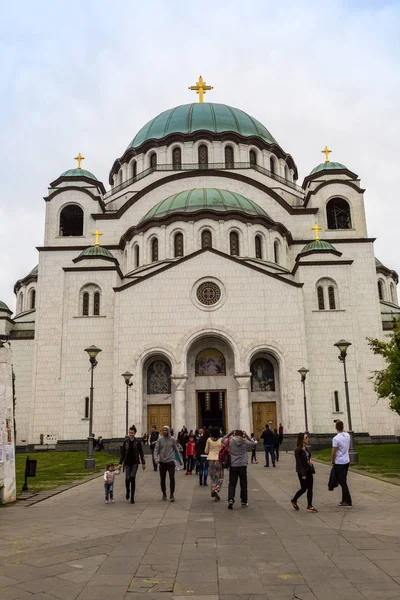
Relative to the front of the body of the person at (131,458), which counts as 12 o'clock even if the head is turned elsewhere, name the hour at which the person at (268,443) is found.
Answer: the person at (268,443) is roughly at 7 o'clock from the person at (131,458).

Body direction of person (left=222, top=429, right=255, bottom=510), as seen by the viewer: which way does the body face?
away from the camera

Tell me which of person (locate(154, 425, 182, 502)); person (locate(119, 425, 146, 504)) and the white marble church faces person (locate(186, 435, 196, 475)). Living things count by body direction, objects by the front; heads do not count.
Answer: the white marble church

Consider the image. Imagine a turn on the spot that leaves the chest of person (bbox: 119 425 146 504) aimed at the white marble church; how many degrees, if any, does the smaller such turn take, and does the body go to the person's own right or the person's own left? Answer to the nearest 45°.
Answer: approximately 180°

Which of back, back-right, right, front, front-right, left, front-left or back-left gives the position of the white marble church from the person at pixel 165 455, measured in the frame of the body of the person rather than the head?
back

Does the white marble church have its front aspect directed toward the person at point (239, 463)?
yes

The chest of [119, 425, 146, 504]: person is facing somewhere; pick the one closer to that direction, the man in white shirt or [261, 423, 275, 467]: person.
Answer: the man in white shirt

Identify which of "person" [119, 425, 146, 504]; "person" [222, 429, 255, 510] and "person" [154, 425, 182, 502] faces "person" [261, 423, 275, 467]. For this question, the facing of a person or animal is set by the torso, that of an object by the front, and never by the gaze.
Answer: "person" [222, 429, 255, 510]

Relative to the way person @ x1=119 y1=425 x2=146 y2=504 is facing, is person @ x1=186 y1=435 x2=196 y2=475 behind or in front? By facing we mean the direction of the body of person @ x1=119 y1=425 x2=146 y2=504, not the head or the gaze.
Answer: behind

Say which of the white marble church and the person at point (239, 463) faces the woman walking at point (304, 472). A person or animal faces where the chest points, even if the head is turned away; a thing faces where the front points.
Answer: the white marble church

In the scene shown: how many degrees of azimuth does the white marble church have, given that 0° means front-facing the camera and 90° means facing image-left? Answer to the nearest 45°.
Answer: approximately 0°
